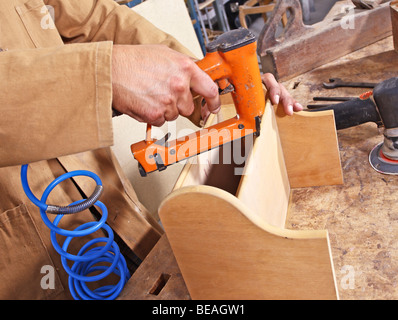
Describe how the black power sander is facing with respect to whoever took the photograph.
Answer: facing to the right of the viewer

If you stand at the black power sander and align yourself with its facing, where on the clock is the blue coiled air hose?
The blue coiled air hose is roughly at 5 o'clock from the black power sander.

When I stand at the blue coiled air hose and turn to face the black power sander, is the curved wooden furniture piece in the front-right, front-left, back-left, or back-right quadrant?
front-right

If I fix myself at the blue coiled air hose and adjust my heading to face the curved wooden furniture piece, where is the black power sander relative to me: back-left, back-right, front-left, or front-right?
front-left
